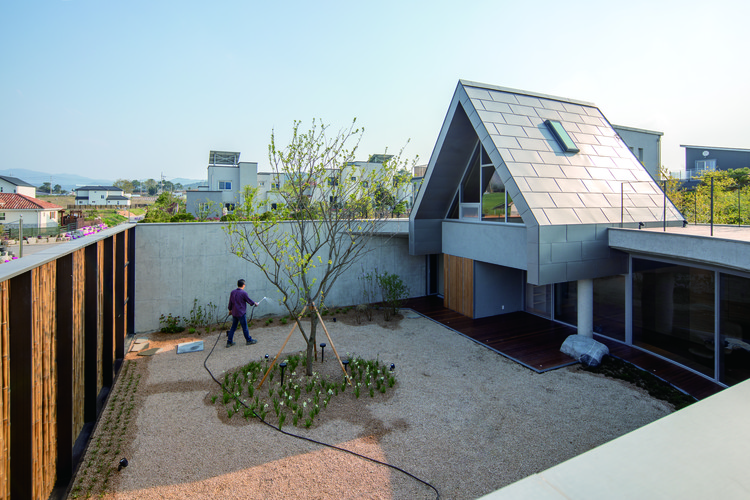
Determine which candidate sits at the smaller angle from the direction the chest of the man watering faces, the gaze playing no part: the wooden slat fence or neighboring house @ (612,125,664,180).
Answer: the neighboring house

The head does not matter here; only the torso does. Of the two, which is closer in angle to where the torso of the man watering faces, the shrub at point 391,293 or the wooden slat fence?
the shrub

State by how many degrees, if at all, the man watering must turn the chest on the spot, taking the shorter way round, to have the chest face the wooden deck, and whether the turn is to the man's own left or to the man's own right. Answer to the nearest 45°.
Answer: approximately 45° to the man's own right

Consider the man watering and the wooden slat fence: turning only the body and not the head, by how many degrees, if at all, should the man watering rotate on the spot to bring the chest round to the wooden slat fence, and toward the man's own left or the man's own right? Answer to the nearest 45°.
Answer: approximately 135° to the man's own right

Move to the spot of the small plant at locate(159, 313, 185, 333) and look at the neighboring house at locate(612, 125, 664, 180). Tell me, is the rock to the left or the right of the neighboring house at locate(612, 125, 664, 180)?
right

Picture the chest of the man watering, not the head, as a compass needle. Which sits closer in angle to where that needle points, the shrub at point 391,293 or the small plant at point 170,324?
the shrub

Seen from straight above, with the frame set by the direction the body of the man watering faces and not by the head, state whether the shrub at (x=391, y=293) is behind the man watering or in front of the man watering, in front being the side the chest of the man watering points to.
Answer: in front

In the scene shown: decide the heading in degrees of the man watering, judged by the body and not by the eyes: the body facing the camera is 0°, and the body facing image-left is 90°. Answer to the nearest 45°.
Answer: approximately 225°

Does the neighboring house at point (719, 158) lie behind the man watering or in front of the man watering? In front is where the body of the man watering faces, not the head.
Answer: in front

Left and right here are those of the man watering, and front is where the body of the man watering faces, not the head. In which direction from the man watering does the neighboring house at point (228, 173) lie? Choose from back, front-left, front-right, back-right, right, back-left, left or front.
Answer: front-left
